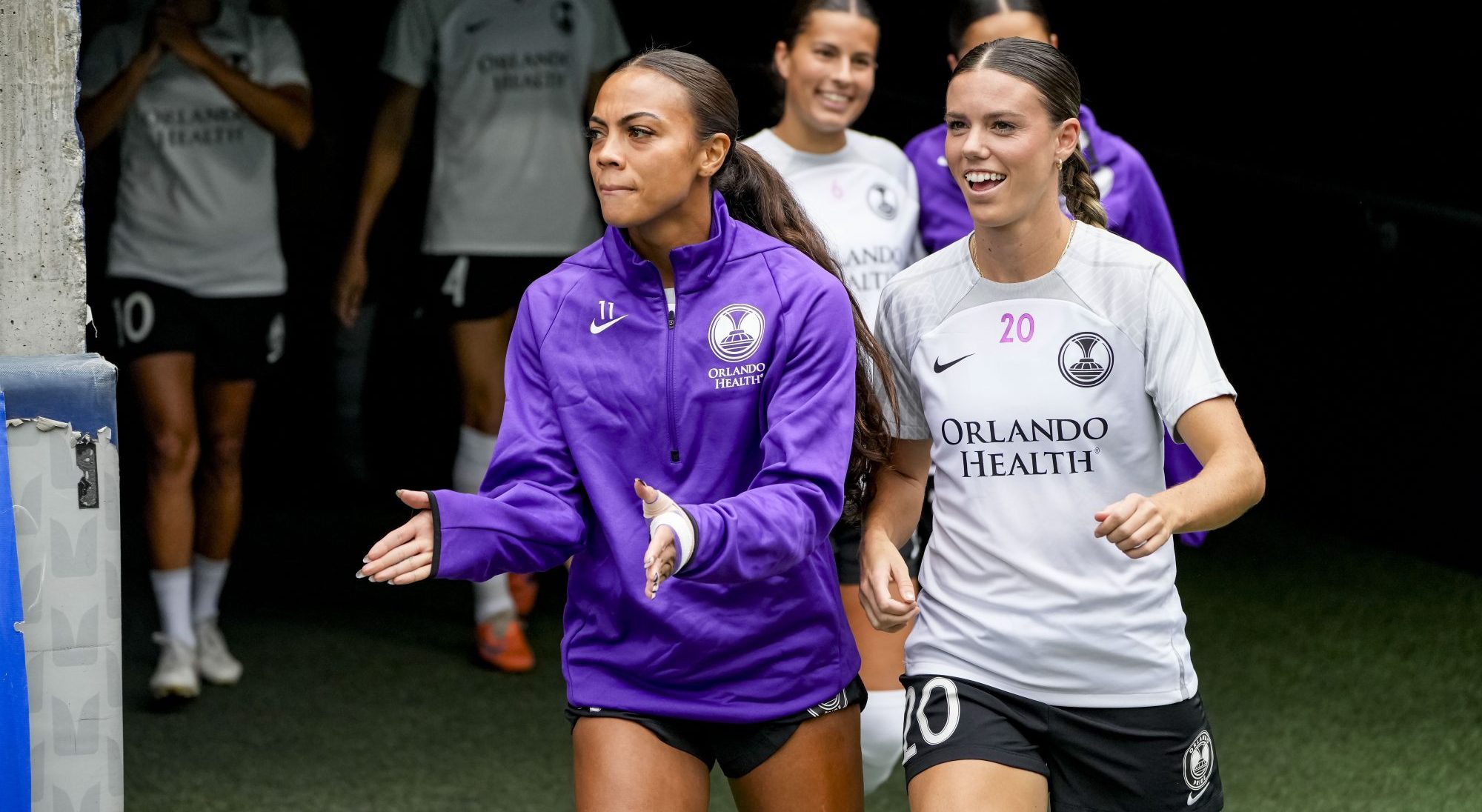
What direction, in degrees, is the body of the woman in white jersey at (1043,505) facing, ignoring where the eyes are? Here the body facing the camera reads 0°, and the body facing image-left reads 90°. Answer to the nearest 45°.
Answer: approximately 0°

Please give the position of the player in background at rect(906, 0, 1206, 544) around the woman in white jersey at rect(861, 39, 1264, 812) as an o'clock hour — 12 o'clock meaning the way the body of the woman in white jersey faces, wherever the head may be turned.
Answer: The player in background is roughly at 6 o'clock from the woman in white jersey.

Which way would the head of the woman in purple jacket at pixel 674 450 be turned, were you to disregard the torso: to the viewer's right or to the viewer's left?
to the viewer's left

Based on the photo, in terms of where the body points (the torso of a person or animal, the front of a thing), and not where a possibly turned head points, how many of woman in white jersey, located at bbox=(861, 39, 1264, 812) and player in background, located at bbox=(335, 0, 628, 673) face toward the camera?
2

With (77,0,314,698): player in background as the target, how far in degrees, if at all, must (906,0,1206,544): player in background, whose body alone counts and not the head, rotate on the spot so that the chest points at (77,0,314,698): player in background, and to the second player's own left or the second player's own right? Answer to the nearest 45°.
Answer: approximately 90° to the second player's own right

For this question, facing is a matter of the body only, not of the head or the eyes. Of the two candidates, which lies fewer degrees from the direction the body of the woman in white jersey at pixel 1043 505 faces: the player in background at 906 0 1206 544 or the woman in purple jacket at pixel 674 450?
the woman in purple jacket

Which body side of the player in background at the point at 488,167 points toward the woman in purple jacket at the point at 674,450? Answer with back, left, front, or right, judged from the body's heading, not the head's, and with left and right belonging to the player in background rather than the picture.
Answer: front

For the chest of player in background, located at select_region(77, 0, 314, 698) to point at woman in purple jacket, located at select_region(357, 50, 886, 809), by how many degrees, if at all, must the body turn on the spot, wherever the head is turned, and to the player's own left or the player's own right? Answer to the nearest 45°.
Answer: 0° — they already face them

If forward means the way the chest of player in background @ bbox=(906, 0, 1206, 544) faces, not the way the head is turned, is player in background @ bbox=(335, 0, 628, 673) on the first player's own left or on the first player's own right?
on the first player's own right

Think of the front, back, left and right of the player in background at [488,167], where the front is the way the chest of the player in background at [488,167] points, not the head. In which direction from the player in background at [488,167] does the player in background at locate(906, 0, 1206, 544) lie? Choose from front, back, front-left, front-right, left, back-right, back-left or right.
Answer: front-left

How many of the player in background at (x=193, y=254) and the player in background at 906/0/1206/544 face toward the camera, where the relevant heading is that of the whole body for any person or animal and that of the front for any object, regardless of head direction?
2

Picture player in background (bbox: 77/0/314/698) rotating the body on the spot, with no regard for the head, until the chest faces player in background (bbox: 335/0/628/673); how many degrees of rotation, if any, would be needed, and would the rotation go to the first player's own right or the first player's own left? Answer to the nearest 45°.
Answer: approximately 90° to the first player's own left

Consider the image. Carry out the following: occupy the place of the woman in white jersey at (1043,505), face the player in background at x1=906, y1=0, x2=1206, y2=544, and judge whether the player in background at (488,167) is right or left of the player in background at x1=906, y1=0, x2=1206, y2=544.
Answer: left
